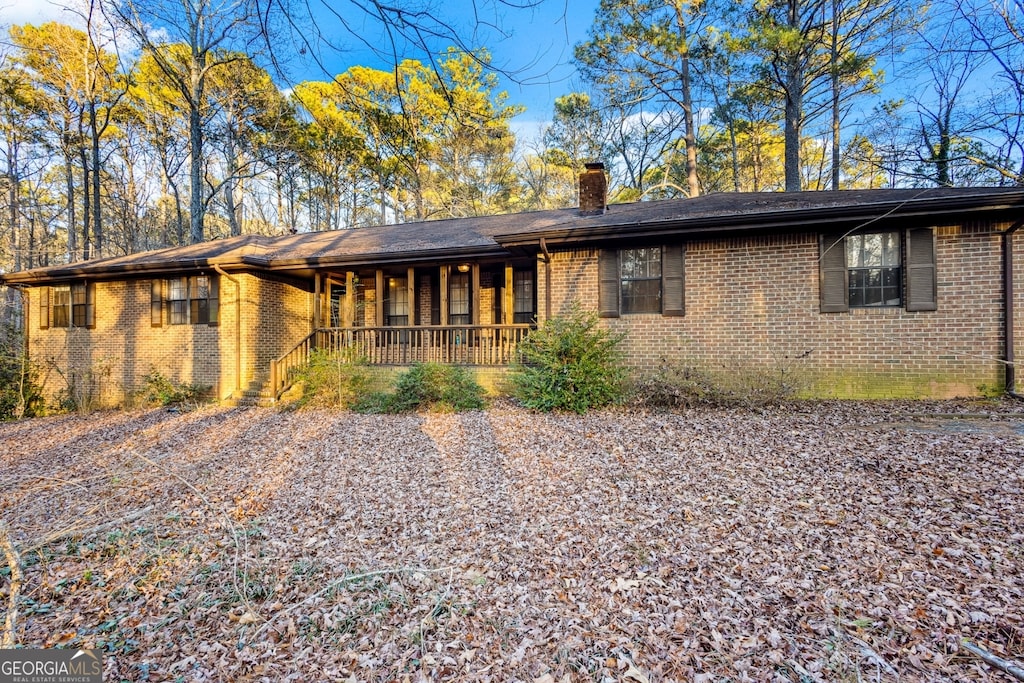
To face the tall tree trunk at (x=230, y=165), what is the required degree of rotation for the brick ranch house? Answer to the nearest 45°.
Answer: approximately 135° to its right

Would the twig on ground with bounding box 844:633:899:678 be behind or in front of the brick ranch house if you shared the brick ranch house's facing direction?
in front

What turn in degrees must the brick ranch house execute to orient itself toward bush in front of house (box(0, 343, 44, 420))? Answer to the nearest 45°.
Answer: approximately 90° to its right

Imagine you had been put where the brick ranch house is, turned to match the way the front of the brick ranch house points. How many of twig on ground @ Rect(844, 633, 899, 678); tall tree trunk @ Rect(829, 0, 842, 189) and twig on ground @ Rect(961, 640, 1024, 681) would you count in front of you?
2

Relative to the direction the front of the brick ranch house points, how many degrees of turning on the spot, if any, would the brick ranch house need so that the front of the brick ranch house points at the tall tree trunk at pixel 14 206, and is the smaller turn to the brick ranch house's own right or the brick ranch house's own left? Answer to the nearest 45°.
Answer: approximately 135° to the brick ranch house's own right

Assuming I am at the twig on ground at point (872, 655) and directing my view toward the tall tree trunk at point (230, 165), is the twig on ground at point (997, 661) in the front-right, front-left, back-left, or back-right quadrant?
back-right

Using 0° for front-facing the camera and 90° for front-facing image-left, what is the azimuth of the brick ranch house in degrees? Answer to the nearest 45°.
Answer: approximately 0°

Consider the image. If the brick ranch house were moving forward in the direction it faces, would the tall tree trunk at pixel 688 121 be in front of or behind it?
behind

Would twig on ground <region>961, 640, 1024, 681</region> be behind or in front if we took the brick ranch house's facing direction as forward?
in front

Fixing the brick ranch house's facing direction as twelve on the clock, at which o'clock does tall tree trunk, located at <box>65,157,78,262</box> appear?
The tall tree trunk is roughly at 4 o'clock from the brick ranch house.

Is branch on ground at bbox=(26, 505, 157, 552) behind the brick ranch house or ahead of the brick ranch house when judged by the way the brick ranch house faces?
ahead
